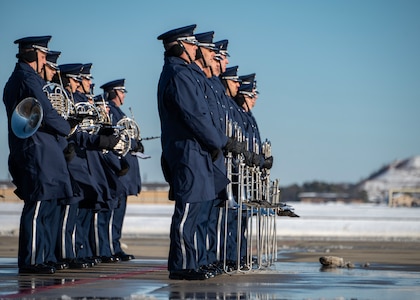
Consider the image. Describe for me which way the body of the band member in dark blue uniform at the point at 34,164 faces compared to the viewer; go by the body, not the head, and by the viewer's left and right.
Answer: facing to the right of the viewer

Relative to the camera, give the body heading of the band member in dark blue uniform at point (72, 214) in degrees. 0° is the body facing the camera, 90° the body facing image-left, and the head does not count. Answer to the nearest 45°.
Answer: approximately 270°

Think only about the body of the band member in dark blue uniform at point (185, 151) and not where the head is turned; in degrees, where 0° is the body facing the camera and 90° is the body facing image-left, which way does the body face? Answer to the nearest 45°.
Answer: approximately 270°

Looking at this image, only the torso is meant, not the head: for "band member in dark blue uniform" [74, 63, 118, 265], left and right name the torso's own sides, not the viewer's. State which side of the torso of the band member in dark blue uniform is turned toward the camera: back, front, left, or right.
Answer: right
